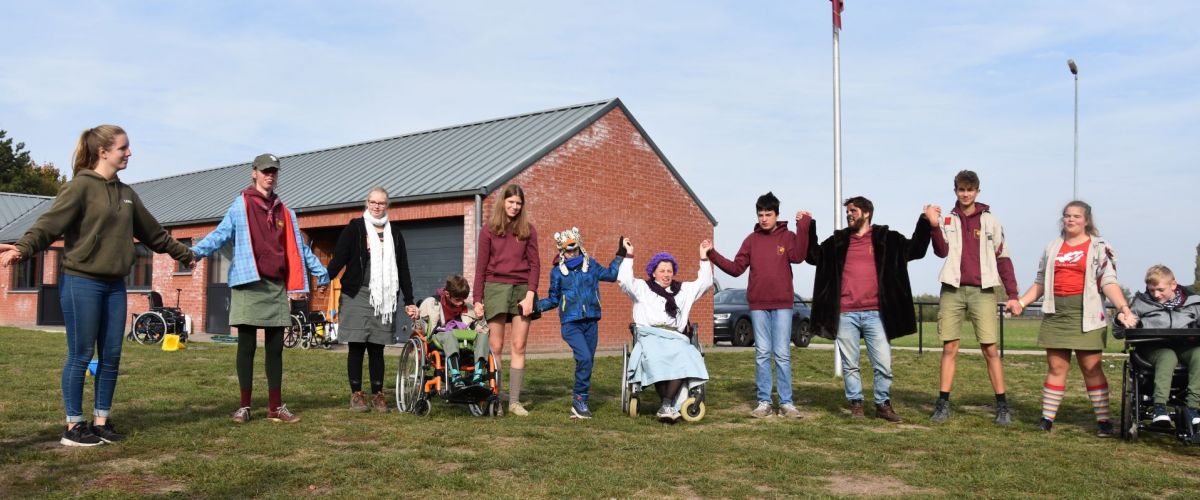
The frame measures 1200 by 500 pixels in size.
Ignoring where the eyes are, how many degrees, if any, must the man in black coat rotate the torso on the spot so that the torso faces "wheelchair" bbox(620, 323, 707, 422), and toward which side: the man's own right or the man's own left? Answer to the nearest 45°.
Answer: approximately 90° to the man's own right

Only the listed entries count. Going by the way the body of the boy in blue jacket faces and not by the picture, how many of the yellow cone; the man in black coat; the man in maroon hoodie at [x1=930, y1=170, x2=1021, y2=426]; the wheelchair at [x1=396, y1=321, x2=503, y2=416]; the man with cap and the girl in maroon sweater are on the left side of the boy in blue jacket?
2

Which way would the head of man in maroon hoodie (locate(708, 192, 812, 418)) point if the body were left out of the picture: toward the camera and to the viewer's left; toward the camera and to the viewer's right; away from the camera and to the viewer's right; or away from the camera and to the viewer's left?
toward the camera and to the viewer's left

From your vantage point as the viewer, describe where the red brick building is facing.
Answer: facing the viewer and to the left of the viewer

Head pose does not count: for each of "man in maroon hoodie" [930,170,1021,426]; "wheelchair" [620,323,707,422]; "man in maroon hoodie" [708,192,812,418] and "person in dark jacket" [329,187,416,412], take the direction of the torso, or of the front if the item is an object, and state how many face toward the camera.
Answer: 4

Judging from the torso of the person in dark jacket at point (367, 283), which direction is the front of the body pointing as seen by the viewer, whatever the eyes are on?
toward the camera

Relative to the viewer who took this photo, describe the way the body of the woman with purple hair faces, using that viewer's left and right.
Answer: facing the viewer

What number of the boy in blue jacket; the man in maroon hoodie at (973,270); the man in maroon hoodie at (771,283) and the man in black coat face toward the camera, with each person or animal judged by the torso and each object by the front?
4

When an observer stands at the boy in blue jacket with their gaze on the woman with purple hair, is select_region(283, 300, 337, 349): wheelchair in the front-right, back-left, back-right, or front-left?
back-left

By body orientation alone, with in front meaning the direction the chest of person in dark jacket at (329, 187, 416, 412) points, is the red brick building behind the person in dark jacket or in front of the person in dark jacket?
behind

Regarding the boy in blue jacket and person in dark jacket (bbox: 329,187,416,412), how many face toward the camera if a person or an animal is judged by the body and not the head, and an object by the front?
2

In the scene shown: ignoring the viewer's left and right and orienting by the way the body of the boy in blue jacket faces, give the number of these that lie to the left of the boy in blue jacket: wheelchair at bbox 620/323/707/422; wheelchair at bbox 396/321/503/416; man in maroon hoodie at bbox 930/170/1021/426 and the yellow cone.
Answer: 2

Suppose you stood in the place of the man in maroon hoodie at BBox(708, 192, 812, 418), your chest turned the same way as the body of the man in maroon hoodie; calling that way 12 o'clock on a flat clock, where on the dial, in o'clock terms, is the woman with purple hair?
The woman with purple hair is roughly at 2 o'clock from the man in maroon hoodie.

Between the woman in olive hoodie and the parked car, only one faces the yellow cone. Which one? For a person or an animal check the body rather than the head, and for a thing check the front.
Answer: the parked car

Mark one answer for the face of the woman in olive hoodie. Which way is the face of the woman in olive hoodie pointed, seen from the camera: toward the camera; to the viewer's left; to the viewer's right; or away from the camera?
to the viewer's right
